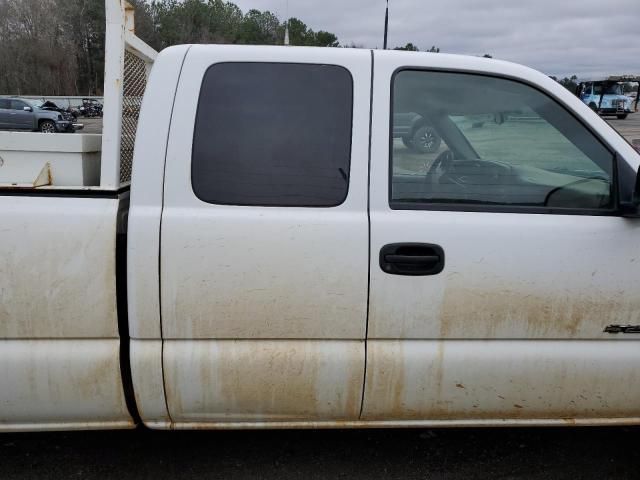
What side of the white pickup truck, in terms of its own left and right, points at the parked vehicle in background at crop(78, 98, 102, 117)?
left

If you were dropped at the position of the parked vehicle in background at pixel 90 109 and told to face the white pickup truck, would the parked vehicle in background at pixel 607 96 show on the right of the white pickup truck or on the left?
left

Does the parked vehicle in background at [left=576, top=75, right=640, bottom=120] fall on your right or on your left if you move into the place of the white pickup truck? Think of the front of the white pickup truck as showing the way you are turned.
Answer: on your left

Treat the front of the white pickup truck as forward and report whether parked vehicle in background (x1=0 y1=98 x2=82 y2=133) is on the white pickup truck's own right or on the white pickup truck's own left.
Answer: on the white pickup truck's own left

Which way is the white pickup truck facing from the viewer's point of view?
to the viewer's right
